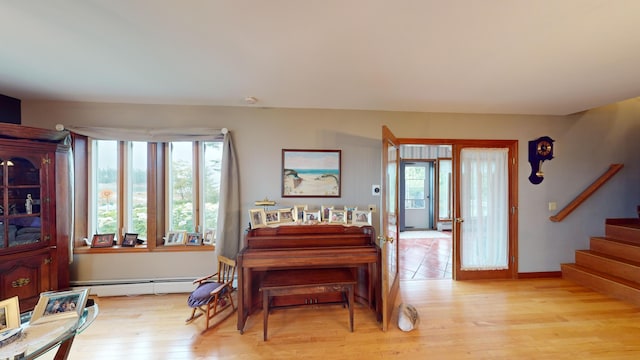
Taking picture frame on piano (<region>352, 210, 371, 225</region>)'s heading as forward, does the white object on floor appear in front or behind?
in front

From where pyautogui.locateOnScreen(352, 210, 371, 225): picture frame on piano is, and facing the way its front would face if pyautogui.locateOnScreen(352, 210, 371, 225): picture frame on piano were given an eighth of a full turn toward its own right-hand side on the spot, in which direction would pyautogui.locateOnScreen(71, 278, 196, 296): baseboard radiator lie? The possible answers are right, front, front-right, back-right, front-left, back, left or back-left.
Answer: front-right

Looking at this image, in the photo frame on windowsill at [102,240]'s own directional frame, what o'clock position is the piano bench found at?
The piano bench is roughly at 11 o'clock from the photo frame on windowsill.

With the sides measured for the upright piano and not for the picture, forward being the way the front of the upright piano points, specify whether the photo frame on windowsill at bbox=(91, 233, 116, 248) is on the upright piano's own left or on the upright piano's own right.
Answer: on the upright piano's own right
